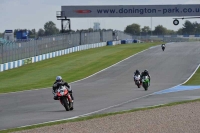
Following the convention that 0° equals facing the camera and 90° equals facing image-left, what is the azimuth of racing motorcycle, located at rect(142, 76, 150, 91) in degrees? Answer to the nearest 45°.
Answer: approximately 0°

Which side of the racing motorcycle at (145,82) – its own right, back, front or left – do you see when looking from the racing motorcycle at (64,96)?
front
